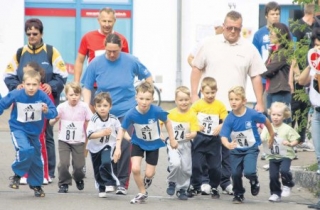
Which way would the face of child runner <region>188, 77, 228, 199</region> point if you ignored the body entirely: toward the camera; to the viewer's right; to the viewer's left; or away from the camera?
toward the camera

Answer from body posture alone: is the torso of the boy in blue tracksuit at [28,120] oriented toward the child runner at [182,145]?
no

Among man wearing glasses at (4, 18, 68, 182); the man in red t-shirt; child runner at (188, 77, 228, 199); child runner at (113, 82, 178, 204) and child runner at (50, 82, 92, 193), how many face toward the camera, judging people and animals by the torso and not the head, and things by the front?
5

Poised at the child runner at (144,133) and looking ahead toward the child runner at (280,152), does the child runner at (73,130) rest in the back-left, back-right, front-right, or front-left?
back-left

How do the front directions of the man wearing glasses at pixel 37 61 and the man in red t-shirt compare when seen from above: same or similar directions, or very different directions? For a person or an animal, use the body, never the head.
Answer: same or similar directions

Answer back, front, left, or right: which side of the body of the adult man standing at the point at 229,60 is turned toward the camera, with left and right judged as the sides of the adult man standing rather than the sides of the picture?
front

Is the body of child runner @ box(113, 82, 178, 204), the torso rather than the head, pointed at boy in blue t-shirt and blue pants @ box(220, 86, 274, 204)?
no

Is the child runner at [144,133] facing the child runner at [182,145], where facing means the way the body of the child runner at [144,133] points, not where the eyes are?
no

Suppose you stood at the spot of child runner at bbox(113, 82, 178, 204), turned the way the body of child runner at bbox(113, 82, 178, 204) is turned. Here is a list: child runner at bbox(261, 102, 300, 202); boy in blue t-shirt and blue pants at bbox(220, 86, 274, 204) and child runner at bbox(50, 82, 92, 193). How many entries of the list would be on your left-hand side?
2

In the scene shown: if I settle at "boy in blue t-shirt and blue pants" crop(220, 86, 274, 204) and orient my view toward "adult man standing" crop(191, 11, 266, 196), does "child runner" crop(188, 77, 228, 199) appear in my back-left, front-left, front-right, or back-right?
front-left

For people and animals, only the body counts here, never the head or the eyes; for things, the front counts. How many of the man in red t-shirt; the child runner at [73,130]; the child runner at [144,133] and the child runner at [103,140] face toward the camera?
4

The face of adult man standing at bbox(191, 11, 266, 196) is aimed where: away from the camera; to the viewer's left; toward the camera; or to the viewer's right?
toward the camera

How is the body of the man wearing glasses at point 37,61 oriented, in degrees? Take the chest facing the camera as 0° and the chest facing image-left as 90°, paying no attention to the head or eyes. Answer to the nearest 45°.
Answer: approximately 0°
